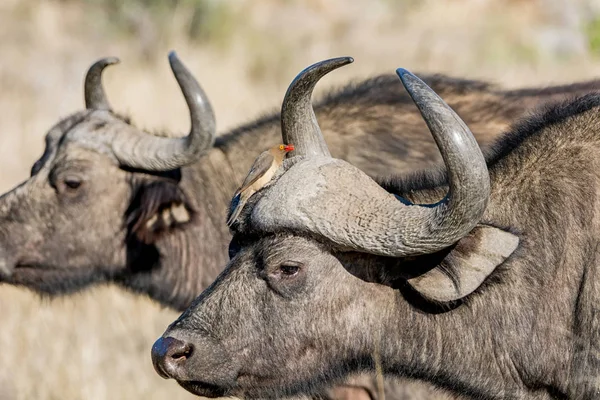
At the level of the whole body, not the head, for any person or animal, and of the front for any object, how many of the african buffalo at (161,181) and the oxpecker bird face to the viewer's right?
1

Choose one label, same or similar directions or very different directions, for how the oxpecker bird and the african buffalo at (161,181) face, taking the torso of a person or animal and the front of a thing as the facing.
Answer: very different directions

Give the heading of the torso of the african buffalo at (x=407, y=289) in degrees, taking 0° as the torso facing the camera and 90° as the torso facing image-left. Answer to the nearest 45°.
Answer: approximately 90°

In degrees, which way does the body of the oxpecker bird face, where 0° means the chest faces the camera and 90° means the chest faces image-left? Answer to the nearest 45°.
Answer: approximately 270°

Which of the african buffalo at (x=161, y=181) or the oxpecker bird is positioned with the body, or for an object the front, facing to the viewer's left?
the african buffalo

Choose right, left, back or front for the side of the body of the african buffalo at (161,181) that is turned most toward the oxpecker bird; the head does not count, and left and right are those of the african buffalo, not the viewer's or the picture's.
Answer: left

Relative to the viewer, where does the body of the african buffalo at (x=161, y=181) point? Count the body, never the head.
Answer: to the viewer's left
